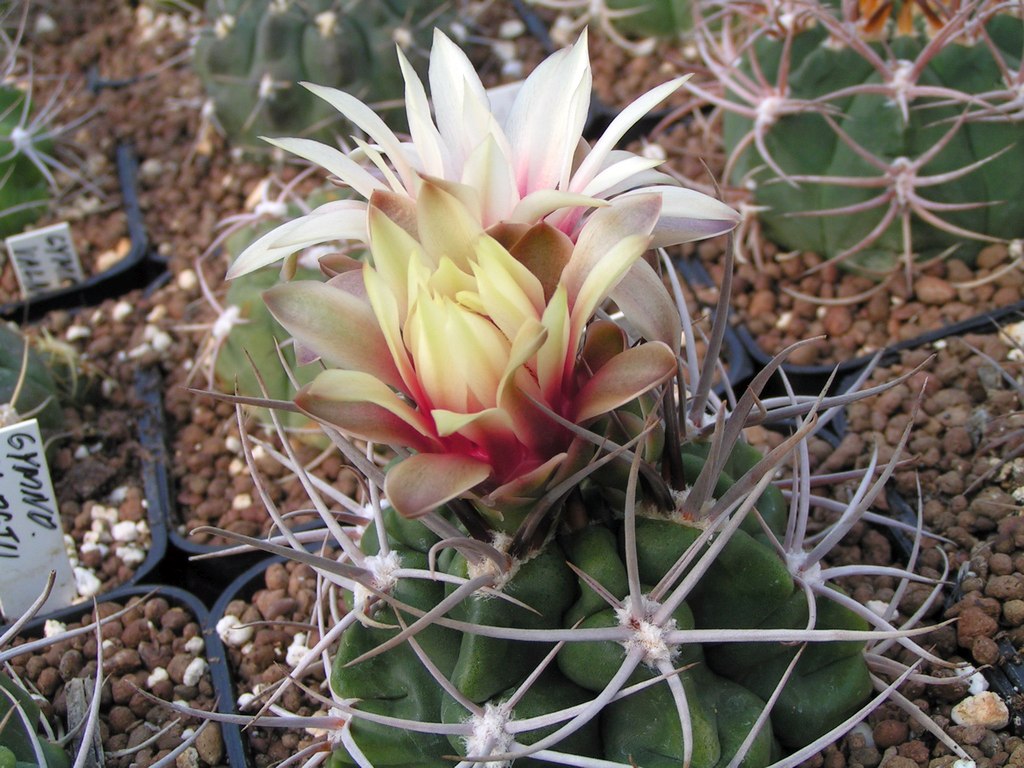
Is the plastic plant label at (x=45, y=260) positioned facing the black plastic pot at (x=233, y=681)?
yes

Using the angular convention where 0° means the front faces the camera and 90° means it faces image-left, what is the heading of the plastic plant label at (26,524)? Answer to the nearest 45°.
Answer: approximately 0°

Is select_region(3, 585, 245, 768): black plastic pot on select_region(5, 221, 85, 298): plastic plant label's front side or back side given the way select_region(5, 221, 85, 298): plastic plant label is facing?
on the front side

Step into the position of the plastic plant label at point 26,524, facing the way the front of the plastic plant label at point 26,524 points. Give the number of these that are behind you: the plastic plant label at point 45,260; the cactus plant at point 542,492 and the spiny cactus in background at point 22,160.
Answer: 2

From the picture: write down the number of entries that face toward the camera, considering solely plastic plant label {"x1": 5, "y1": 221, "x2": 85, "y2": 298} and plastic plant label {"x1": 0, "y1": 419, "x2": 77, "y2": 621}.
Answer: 2

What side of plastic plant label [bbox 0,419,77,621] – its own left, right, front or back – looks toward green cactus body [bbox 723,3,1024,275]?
left

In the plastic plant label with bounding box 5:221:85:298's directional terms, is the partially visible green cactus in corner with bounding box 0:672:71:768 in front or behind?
in front

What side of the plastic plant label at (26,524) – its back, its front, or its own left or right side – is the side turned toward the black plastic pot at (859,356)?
left

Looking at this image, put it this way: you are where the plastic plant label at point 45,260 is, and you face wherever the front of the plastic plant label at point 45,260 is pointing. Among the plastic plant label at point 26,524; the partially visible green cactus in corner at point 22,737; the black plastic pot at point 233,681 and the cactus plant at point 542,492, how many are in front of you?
4

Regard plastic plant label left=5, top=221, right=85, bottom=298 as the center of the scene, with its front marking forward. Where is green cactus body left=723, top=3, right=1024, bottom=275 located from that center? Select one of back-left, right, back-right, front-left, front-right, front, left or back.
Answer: front-left
